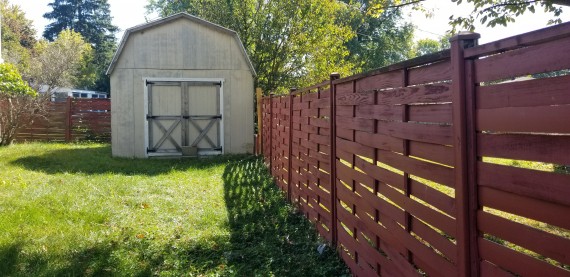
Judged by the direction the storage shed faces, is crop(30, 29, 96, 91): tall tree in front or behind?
behind

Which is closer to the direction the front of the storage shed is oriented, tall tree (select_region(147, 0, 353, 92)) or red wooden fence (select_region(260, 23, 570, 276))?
the red wooden fence

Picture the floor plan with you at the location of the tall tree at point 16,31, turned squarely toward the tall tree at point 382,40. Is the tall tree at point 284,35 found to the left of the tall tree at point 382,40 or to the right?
right

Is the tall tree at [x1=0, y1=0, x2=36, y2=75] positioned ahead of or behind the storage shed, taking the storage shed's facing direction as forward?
behind

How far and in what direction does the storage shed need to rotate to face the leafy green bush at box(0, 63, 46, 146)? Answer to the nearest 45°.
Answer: approximately 135° to its right

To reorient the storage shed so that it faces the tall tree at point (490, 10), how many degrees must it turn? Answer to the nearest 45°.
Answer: approximately 45° to its left

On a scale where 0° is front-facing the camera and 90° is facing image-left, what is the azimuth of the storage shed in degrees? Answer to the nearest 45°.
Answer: approximately 0°

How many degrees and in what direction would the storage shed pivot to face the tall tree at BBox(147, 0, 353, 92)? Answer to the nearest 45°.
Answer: approximately 135° to its left
